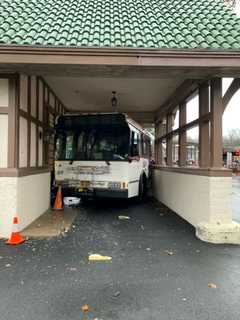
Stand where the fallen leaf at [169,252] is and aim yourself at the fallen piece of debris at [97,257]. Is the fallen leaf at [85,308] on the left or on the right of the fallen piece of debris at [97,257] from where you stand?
left

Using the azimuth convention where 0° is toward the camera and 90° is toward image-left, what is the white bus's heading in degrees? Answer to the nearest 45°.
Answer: approximately 0°

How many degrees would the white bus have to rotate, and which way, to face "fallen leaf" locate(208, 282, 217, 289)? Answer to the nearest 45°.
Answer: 0° — it already faces it

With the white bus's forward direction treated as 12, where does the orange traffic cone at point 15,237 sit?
The orange traffic cone is roughly at 1 o'clock from the white bus.

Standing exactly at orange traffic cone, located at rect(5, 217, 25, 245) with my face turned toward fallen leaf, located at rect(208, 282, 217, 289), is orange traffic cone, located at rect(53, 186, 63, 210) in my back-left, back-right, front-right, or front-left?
back-left

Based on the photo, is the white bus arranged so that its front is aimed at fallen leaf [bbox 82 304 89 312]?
yes

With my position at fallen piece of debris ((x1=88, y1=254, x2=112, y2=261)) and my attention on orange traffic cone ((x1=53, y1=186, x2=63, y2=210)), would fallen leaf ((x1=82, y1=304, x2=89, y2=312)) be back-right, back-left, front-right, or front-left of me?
back-left

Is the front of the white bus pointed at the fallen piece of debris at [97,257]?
yes
